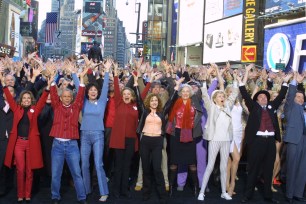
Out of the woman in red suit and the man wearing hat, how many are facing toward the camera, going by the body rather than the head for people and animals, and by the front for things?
2

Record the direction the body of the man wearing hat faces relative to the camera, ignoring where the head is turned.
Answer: toward the camera

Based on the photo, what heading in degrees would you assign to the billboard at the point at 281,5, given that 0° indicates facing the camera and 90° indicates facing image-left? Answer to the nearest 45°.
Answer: approximately 45°

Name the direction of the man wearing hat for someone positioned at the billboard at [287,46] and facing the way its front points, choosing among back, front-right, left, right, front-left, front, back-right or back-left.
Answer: front-left

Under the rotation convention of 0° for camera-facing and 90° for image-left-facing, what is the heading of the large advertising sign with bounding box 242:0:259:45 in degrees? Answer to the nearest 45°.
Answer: approximately 45°

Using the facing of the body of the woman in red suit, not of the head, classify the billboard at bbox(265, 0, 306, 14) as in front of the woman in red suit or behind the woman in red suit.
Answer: behind

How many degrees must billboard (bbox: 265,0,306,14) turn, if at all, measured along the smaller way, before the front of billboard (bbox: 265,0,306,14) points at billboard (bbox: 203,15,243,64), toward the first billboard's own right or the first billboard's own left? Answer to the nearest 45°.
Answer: approximately 90° to the first billboard's own right

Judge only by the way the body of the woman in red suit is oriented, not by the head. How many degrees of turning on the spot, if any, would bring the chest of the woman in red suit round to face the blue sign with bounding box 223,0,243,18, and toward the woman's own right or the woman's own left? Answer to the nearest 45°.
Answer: approximately 135° to the woman's own left

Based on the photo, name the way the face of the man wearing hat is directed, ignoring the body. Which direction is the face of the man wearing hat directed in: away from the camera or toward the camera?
toward the camera

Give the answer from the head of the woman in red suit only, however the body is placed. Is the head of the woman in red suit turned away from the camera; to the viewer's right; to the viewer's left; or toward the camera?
toward the camera

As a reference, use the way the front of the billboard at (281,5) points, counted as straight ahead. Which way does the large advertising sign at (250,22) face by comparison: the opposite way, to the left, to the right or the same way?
the same way

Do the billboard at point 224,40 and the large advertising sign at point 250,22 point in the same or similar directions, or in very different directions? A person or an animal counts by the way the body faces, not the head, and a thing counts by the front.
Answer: same or similar directions
